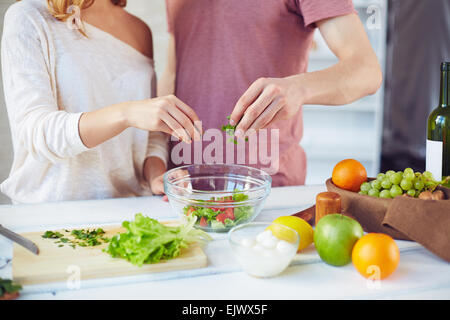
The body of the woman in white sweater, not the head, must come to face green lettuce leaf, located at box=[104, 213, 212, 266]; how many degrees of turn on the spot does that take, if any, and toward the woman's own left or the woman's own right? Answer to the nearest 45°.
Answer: approximately 45° to the woman's own right

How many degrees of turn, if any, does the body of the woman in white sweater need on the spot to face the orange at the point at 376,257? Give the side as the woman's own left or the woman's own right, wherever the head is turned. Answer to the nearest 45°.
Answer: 0° — they already face it

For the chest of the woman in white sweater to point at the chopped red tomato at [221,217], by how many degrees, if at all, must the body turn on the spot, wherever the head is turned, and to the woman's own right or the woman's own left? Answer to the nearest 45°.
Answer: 0° — they already face it

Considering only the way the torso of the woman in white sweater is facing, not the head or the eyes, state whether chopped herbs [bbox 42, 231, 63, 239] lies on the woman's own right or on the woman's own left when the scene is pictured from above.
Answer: on the woman's own right

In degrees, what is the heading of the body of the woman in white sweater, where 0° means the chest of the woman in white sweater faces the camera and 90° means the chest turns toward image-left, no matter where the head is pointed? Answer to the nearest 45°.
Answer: approximately 315°

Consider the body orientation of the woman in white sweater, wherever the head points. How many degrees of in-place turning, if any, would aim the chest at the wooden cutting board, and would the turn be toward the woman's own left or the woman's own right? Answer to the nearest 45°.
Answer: approximately 45° to the woman's own right

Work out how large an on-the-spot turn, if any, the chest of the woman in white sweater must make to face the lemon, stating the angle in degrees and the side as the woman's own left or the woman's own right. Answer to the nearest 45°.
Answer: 0° — they already face it
